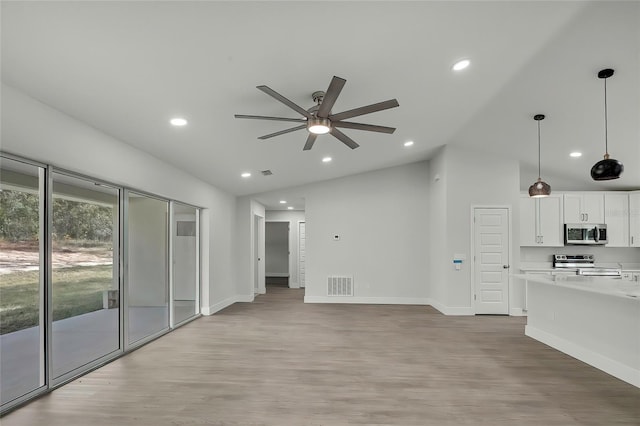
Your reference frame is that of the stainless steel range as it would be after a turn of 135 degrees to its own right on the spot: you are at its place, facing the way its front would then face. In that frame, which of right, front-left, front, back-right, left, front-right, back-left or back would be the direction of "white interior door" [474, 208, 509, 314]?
front-left

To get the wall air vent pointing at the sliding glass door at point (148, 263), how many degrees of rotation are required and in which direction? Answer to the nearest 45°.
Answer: approximately 45° to its right

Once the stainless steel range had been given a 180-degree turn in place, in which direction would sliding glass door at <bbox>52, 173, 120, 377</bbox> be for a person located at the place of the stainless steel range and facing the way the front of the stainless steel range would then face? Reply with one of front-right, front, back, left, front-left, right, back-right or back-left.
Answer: left

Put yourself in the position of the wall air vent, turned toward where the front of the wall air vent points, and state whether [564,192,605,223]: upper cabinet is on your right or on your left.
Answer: on your left

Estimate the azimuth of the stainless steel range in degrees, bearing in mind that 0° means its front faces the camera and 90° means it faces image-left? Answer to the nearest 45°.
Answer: approximately 315°

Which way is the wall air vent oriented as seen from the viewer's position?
toward the camera

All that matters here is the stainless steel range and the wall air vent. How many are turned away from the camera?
0

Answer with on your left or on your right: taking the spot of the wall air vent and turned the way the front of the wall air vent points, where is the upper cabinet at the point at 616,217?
on your left

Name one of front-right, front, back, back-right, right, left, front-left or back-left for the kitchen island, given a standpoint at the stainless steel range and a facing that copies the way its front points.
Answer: front-right

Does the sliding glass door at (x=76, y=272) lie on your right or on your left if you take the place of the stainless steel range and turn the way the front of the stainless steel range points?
on your right

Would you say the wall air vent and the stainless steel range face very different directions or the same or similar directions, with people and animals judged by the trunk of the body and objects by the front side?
same or similar directions
